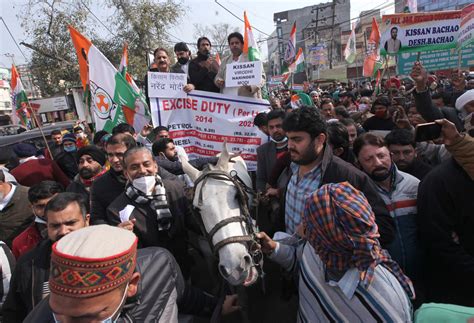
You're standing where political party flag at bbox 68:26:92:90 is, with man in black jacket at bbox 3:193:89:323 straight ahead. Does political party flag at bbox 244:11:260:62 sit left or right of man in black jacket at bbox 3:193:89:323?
left

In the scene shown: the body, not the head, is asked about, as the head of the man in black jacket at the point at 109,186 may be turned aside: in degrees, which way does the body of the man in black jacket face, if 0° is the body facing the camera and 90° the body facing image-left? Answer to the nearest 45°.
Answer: approximately 315°

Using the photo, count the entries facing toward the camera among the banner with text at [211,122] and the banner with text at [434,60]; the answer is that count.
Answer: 2

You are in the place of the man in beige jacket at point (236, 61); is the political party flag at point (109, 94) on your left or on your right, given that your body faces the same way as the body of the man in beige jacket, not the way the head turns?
on your right

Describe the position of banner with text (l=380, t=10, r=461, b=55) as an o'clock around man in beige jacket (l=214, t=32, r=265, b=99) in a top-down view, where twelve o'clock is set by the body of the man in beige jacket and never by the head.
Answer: The banner with text is roughly at 8 o'clock from the man in beige jacket.

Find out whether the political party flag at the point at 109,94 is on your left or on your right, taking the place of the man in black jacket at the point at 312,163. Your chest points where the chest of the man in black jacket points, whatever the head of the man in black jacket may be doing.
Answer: on your right

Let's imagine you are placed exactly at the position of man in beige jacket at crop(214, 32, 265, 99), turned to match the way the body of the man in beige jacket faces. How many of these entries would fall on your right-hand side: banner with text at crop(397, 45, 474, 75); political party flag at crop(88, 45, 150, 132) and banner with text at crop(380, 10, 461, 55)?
1
